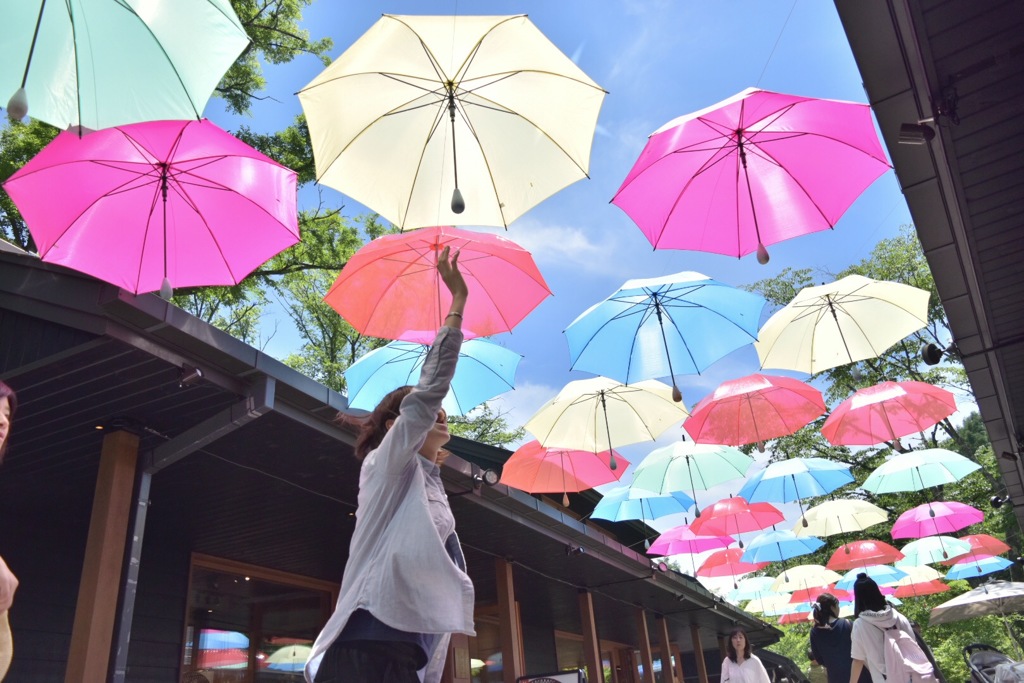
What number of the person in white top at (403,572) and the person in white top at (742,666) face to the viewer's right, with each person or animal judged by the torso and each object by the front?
1

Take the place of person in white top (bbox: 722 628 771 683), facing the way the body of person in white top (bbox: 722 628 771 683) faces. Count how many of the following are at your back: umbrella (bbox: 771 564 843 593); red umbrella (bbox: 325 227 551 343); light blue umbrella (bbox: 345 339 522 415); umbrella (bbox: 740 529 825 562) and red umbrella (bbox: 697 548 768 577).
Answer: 3

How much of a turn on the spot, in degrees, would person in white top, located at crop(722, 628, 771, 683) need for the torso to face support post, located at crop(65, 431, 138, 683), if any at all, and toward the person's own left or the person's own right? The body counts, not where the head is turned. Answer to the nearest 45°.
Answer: approximately 45° to the person's own right

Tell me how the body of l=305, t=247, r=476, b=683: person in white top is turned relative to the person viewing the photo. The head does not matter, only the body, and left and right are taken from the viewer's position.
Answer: facing to the right of the viewer

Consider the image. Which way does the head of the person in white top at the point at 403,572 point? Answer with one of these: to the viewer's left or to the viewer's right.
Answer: to the viewer's right

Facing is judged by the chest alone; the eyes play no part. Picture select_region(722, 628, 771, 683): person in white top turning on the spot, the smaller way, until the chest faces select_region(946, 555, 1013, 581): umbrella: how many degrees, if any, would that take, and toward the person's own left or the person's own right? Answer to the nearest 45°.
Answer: approximately 135° to the person's own left

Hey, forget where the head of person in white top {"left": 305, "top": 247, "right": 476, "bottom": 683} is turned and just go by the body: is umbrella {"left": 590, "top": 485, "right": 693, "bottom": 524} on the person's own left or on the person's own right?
on the person's own left
